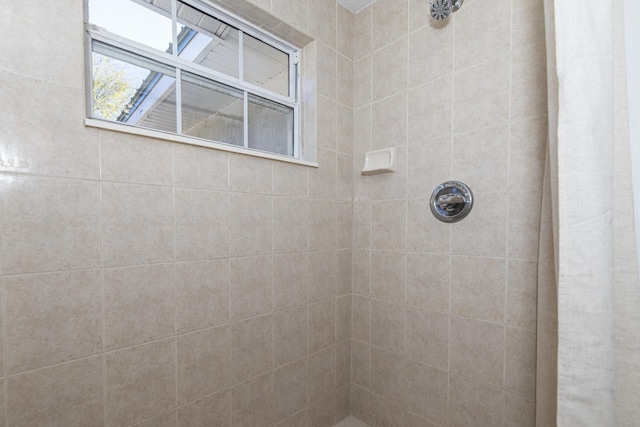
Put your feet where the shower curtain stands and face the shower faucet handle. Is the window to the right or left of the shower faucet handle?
left

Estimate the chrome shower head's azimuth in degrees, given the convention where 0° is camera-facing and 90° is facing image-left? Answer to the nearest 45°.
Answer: approximately 45°

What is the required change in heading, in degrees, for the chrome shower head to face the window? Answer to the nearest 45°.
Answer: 0° — it already faces it
